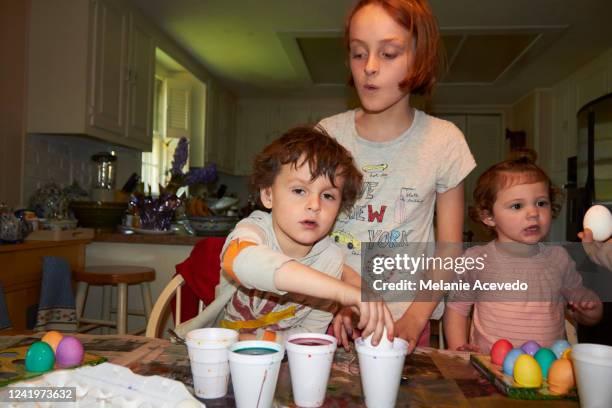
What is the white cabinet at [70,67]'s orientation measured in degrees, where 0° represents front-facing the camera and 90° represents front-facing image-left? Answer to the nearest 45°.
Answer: approximately 315°

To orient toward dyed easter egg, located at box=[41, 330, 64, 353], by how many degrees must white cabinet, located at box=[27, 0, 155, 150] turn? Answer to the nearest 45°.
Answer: approximately 45° to its right

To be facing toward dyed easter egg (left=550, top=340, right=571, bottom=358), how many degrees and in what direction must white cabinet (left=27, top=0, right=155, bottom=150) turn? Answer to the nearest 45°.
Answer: approximately 45° to its right
